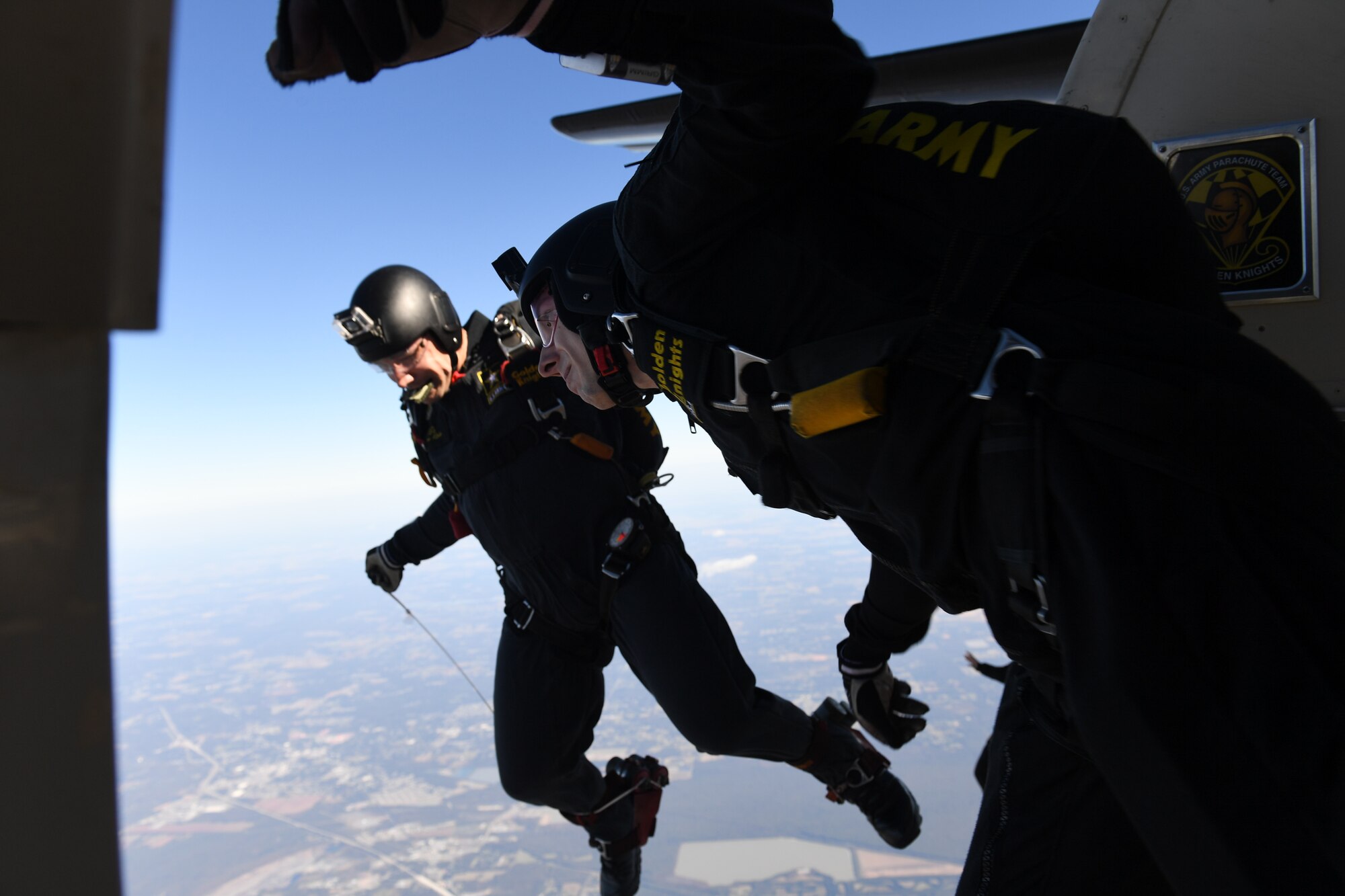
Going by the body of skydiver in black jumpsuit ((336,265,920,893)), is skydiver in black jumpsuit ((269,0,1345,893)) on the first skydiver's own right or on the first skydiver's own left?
on the first skydiver's own left

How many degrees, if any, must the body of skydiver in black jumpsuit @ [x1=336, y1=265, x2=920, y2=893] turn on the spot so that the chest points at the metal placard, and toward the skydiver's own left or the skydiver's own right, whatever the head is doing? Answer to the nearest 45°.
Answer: approximately 90° to the skydiver's own left

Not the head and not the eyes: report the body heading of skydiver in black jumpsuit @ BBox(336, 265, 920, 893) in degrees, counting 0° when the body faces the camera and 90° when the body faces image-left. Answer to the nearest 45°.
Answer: approximately 45°
